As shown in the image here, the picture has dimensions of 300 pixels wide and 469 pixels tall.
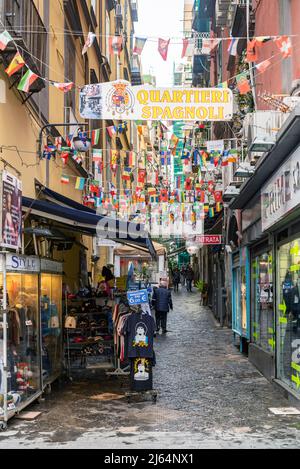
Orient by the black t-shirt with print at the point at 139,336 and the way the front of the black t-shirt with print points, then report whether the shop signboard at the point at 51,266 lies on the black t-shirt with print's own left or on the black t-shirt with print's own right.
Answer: on the black t-shirt with print's own right

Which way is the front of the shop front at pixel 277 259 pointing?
to the viewer's left

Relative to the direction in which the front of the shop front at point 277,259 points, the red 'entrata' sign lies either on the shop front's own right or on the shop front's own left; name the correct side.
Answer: on the shop front's own right

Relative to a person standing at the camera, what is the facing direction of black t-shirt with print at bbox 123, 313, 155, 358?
facing the viewer

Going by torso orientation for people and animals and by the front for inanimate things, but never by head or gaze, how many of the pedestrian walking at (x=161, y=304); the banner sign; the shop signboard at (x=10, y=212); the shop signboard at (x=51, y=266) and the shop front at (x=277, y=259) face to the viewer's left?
1

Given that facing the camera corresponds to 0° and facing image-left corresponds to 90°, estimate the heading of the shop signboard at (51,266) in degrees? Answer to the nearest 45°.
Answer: approximately 315°

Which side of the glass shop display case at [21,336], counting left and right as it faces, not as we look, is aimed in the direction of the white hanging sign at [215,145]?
left

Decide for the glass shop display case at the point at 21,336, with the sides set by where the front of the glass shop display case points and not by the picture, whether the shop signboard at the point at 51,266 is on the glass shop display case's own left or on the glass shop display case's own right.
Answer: on the glass shop display case's own left

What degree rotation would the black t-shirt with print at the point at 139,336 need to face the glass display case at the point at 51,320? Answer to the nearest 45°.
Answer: approximately 135° to its right

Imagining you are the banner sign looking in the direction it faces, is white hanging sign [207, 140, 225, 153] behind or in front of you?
behind

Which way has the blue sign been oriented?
toward the camera

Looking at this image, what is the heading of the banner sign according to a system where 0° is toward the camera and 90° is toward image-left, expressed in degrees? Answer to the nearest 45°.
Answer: approximately 0°

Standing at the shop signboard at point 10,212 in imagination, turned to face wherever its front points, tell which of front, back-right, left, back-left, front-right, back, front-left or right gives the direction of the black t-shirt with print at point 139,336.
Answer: left
